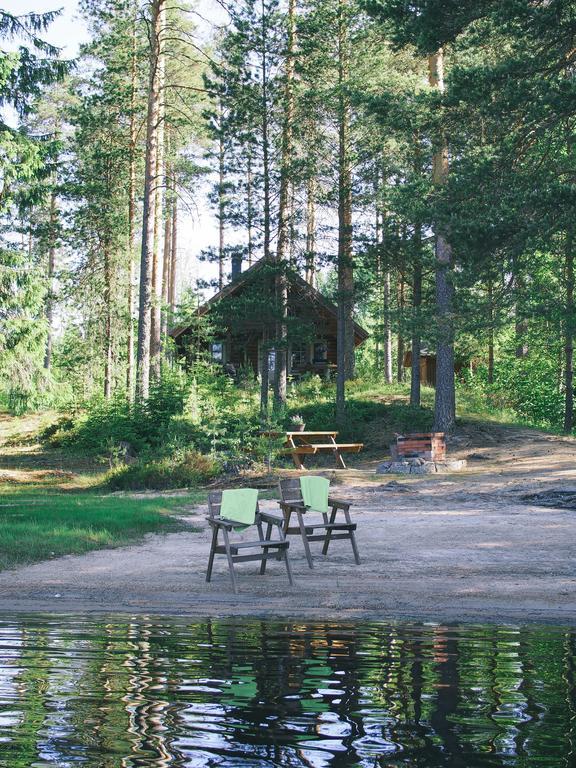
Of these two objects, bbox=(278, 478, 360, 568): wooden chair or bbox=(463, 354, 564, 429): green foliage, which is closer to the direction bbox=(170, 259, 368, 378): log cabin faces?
the wooden chair

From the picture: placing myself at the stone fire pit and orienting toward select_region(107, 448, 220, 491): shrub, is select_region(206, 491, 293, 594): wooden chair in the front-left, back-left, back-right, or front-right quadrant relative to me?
front-left

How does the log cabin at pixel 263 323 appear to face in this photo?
toward the camera

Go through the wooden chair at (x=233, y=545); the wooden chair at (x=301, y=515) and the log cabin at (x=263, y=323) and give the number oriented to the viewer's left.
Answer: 0

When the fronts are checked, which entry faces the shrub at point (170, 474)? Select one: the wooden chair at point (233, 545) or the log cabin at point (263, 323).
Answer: the log cabin

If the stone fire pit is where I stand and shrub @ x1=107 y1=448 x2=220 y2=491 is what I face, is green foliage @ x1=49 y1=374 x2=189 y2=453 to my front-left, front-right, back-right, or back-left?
front-right

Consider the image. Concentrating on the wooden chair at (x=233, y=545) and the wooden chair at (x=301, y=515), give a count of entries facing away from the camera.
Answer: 0

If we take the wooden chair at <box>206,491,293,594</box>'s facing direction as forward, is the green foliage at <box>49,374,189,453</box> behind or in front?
behind

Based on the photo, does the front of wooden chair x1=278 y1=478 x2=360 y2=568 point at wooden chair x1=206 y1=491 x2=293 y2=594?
no

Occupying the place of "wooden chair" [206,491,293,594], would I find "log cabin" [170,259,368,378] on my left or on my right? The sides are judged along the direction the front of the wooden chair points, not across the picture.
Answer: on my left

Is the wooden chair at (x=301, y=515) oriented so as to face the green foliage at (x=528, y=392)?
no

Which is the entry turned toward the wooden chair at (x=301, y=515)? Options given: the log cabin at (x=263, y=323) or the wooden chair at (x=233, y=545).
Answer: the log cabin

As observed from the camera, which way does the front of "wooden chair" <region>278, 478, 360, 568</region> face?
facing the viewer and to the right of the viewer

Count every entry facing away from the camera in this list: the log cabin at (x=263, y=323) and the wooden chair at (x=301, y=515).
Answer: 0

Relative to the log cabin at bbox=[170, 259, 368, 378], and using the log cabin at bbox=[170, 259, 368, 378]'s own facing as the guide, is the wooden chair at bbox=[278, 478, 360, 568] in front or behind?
in front

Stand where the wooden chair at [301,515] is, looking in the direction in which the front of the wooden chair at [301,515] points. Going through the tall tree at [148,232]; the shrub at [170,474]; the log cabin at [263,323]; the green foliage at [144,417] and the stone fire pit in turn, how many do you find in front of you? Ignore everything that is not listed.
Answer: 0

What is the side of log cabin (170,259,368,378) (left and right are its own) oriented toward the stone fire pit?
front
